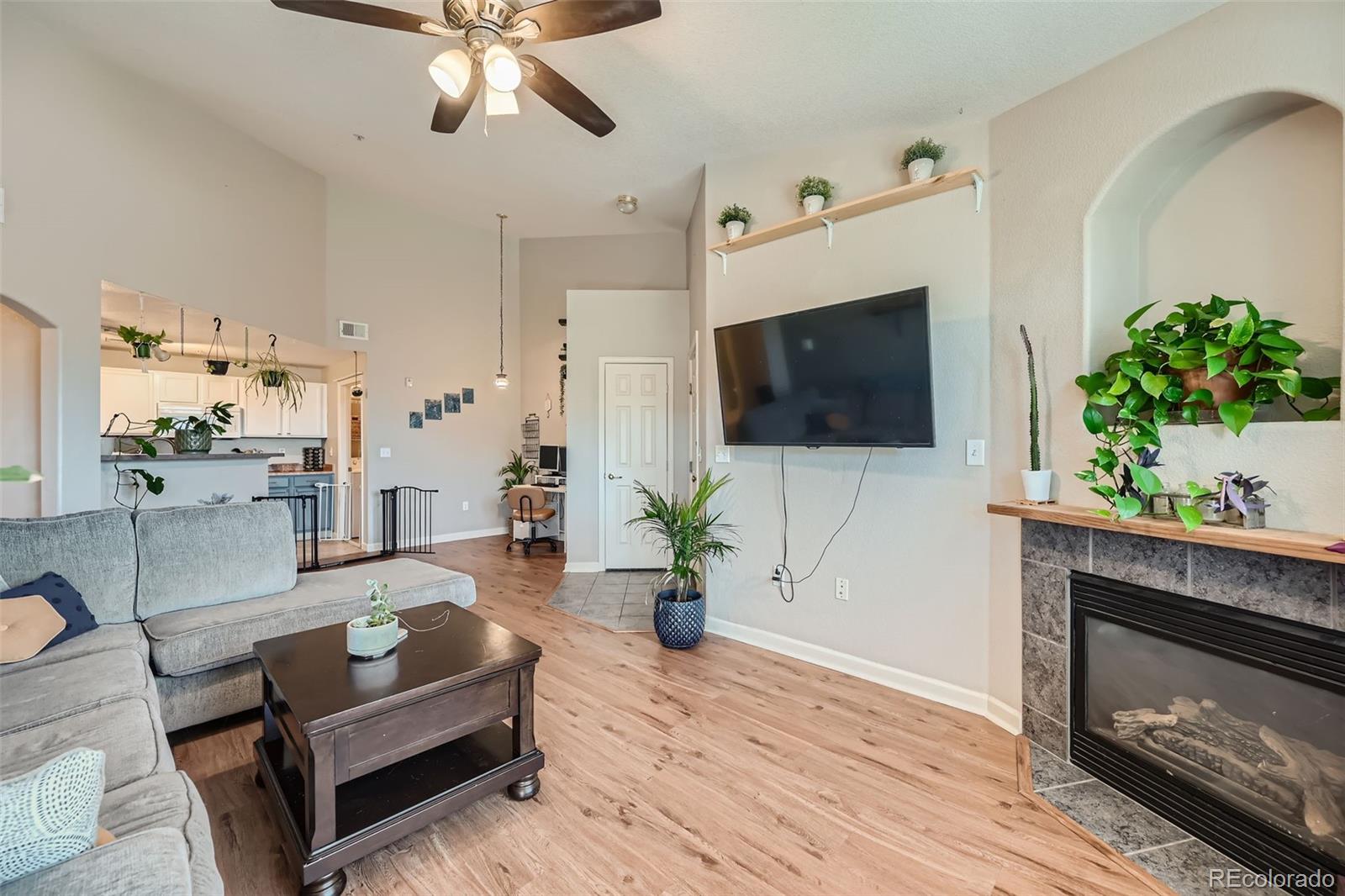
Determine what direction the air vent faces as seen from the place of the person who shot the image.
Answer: facing the viewer

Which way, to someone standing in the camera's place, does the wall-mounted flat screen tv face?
facing the viewer and to the left of the viewer

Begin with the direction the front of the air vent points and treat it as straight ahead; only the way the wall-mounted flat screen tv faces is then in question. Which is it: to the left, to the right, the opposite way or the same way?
to the right

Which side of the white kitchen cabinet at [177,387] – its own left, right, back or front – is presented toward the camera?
front

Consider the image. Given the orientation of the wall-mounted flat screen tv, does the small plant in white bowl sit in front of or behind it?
in front

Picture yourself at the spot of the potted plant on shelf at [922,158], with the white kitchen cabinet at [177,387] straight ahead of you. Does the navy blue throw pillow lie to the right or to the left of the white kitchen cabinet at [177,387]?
left

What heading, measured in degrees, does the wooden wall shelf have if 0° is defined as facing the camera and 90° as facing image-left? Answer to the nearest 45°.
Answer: approximately 45°

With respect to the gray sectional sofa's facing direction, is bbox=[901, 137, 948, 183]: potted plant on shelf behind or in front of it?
in front

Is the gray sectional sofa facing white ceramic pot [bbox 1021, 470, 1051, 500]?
yes

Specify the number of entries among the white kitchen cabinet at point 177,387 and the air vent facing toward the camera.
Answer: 2

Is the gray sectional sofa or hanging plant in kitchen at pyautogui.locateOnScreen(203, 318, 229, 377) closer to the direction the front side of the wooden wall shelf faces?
the gray sectional sofa

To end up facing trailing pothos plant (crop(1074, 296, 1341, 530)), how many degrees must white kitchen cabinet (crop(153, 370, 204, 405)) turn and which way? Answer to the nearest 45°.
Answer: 0° — it already faces it

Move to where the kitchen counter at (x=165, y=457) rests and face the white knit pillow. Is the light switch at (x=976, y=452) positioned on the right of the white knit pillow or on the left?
left
